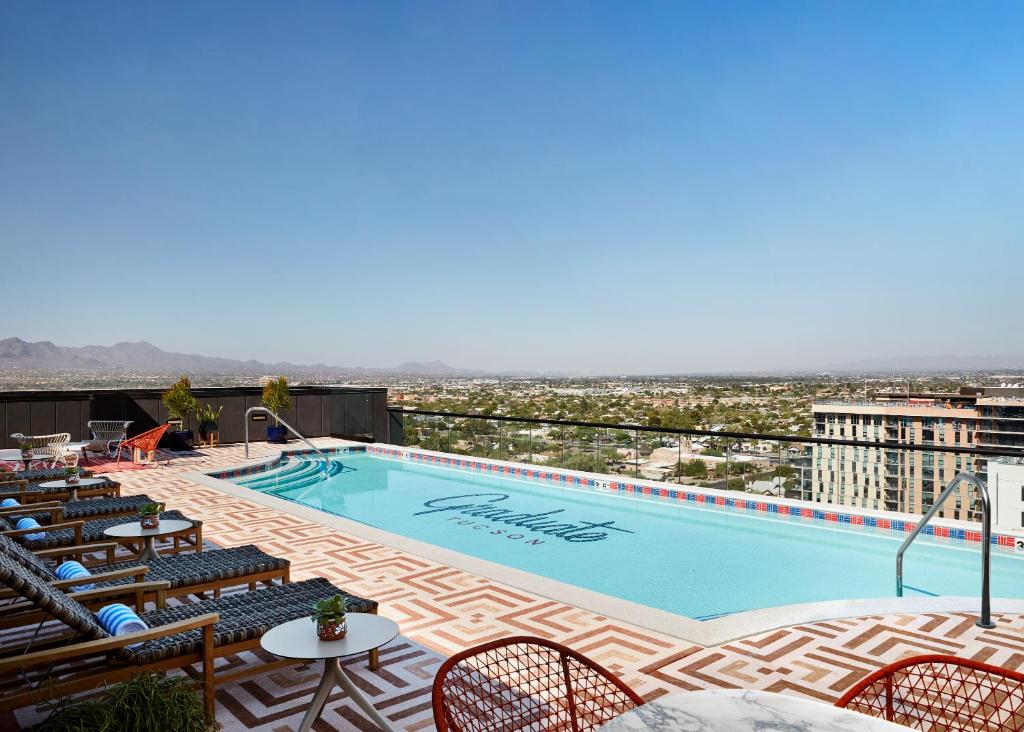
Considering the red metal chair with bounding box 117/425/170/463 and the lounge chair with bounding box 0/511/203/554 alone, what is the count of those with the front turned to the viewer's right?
1

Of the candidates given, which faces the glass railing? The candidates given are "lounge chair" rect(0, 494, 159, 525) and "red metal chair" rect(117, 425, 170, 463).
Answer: the lounge chair

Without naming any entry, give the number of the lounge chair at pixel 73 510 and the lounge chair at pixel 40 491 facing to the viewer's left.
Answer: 0

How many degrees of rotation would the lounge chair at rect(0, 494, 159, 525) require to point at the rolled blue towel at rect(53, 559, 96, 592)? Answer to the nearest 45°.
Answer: approximately 90° to its right

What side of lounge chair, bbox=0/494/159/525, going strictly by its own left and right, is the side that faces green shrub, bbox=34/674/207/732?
right

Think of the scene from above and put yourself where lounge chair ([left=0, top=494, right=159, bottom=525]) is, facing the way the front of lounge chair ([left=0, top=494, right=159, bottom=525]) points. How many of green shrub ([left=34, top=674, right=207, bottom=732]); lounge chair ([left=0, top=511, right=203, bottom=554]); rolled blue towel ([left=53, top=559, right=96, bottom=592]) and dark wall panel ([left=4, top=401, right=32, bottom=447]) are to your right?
3

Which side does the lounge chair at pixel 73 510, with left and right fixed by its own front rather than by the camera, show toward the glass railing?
front

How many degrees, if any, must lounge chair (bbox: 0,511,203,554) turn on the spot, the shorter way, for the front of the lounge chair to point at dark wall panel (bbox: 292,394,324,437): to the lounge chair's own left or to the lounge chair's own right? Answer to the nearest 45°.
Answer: approximately 45° to the lounge chair's own left

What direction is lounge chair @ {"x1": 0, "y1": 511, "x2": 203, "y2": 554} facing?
to the viewer's right

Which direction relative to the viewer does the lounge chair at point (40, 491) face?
to the viewer's right

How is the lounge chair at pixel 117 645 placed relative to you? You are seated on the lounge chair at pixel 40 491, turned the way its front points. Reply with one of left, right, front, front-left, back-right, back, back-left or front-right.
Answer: right

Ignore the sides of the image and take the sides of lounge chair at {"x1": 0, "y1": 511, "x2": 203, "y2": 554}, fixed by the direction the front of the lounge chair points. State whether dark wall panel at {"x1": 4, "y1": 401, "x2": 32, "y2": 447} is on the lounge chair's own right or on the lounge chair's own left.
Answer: on the lounge chair's own left
